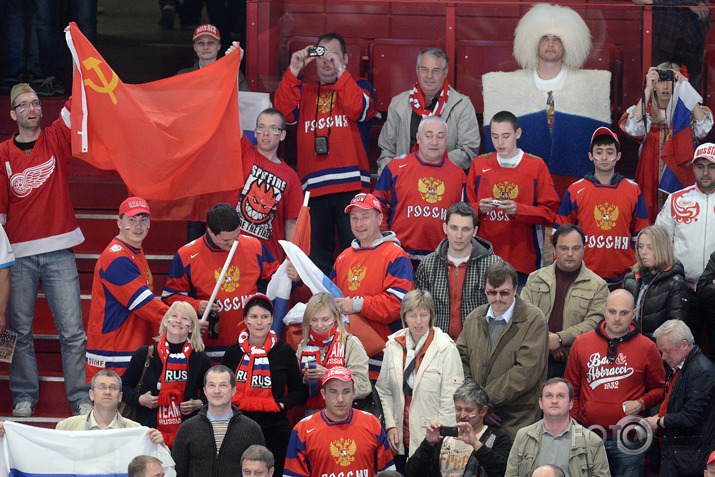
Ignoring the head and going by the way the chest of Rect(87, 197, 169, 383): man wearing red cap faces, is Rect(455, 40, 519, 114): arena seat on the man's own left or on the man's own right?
on the man's own left

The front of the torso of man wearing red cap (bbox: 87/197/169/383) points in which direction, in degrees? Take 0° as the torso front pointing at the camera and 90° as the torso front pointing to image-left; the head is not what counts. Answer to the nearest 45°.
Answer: approximately 315°

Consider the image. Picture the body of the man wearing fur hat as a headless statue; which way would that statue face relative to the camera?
toward the camera

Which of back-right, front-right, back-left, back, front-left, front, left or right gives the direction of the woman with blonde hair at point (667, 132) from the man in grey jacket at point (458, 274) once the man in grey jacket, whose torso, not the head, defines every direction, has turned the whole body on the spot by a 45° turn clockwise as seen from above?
back

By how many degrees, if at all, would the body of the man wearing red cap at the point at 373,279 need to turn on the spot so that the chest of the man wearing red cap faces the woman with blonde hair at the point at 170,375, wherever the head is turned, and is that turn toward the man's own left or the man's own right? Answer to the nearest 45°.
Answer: approximately 45° to the man's own right

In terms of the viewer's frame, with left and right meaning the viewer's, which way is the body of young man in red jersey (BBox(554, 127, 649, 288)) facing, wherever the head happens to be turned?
facing the viewer

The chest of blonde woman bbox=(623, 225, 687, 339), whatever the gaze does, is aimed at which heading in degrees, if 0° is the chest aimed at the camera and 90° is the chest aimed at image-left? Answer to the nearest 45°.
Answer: approximately 45°

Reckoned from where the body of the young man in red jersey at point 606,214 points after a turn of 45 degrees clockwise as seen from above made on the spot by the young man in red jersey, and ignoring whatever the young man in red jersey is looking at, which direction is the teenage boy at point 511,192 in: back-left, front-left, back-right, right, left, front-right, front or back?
front-right

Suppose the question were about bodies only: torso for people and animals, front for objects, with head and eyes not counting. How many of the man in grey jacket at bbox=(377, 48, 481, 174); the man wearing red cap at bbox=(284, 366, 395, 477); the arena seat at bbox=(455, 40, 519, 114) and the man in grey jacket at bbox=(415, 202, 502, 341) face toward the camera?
4

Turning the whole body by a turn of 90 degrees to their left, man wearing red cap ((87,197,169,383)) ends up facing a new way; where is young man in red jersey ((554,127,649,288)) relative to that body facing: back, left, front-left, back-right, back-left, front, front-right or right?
front-right

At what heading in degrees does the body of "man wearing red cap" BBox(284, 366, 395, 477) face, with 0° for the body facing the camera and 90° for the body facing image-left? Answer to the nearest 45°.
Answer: approximately 0°

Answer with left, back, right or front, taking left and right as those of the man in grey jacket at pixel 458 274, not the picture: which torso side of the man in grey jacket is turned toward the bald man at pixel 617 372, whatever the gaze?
left

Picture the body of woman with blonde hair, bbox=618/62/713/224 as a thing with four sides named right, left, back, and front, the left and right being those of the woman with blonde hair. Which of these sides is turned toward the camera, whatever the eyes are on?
front

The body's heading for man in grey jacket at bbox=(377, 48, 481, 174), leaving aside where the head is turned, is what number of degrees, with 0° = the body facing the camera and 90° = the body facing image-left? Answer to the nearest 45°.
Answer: approximately 0°
